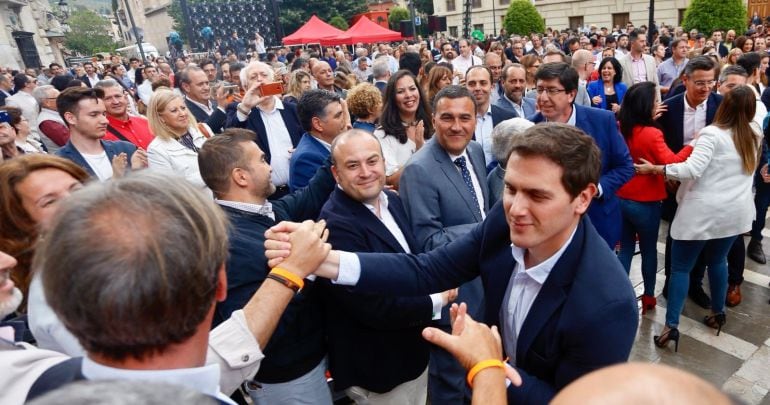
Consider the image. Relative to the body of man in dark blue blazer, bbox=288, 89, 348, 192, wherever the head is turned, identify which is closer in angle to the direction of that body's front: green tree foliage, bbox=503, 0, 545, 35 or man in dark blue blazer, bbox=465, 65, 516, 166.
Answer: the man in dark blue blazer

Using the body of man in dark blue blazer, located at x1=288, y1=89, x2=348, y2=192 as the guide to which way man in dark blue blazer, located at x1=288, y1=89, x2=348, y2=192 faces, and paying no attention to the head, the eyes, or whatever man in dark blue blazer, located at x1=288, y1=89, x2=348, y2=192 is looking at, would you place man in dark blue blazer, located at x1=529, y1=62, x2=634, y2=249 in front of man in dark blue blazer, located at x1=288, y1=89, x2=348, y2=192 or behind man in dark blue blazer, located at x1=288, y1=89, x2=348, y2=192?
in front

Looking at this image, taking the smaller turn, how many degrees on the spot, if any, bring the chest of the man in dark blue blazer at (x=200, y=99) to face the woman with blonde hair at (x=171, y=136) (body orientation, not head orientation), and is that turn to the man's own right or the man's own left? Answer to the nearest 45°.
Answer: approximately 45° to the man's own right

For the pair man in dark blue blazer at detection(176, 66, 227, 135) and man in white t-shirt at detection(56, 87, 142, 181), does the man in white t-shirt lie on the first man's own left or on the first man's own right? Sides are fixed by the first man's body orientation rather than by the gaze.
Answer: on the first man's own right

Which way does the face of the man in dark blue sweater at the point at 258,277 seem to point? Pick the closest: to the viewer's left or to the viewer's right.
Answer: to the viewer's right

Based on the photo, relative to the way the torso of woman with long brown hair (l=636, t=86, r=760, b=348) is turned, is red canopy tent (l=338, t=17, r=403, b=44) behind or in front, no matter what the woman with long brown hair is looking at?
in front

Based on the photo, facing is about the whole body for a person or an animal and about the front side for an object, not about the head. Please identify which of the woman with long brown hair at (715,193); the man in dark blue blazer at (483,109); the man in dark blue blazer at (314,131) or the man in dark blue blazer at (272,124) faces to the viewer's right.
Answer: the man in dark blue blazer at (314,131)

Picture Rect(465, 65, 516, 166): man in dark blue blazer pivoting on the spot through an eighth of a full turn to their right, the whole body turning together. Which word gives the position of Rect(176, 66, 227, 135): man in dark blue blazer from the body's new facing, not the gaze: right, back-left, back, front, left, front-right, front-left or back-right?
front-right

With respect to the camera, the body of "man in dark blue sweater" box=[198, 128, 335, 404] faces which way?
to the viewer's right

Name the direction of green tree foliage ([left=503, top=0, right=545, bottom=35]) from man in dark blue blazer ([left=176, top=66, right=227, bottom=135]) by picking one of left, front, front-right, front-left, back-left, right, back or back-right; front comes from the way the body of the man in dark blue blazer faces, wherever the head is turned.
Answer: left

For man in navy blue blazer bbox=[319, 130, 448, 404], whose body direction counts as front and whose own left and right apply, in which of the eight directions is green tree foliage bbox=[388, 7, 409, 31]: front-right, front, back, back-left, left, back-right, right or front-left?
back-left

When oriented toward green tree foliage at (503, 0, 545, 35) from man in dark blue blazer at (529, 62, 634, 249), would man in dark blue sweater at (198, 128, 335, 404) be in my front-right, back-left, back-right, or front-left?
back-left
